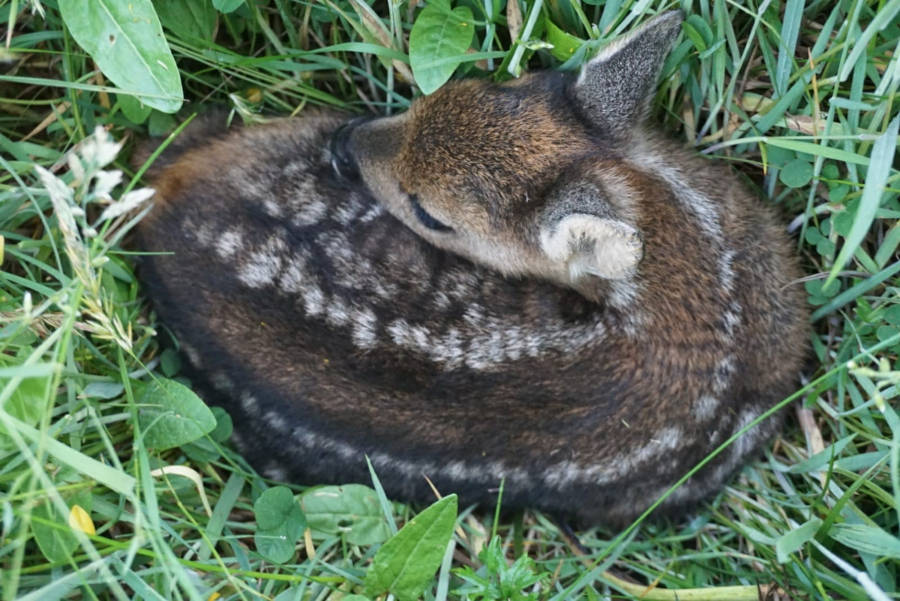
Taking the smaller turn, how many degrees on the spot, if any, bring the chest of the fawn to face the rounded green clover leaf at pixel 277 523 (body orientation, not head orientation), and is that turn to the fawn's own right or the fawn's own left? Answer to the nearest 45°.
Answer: approximately 180°

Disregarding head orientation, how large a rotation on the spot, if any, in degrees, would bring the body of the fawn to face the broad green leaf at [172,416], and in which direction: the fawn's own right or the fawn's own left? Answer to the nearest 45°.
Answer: approximately 180°

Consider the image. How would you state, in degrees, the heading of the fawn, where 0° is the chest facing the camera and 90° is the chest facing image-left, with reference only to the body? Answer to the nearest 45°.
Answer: approximately 270°

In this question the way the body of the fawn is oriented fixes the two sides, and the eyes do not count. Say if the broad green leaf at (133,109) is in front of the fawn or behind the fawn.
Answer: behind

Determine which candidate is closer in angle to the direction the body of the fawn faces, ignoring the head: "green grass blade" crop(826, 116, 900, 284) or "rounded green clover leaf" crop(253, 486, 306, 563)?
the green grass blade
